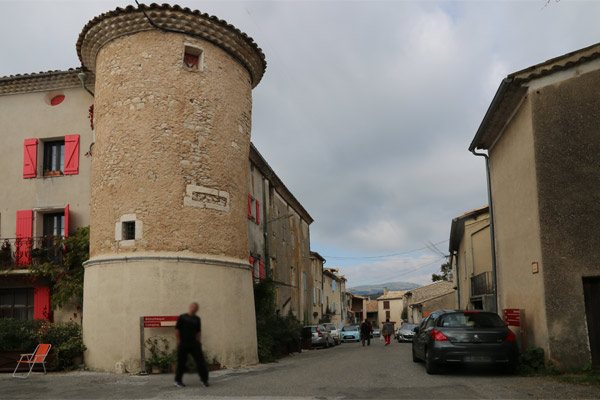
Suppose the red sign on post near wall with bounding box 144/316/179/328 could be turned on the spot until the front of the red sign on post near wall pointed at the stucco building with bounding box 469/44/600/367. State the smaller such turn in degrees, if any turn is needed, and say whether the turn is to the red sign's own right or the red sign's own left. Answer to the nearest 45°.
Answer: approximately 45° to the red sign's own left

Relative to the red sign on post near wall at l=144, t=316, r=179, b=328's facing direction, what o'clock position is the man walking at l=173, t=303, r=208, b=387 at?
The man walking is roughly at 12 o'clock from the red sign on post near wall.

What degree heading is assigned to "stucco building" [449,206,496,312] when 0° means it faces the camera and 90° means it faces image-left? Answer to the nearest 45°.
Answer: approximately 45°

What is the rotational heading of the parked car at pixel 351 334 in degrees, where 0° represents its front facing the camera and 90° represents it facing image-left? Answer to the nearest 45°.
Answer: approximately 0°

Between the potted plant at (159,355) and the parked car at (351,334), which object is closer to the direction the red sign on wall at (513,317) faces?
the potted plant

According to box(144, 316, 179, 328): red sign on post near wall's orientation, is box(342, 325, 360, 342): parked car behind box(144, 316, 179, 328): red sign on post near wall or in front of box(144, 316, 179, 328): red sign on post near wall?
behind

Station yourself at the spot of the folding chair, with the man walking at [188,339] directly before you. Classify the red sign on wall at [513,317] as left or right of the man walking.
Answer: left
